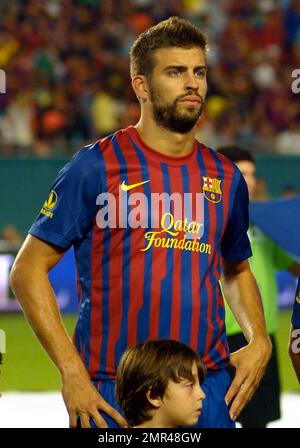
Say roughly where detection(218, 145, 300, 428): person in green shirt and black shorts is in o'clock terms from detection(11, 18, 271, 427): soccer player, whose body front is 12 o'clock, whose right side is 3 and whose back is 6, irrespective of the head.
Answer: detection(218, 145, 300, 428): person in green shirt and black shorts is roughly at 8 o'clock from detection(11, 18, 271, 427): soccer player.

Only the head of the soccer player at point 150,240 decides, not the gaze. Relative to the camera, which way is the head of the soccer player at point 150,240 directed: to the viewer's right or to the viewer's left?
to the viewer's right

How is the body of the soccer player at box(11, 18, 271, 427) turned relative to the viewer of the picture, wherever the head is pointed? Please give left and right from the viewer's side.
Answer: facing the viewer and to the right of the viewer

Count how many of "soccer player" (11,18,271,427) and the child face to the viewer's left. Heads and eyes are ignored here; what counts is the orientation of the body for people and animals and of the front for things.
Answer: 0

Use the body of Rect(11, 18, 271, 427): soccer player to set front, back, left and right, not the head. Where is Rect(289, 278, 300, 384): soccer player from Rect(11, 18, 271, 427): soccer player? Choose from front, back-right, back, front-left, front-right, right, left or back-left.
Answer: left

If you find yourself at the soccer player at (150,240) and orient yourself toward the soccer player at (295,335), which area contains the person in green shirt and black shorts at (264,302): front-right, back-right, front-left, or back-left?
front-left
